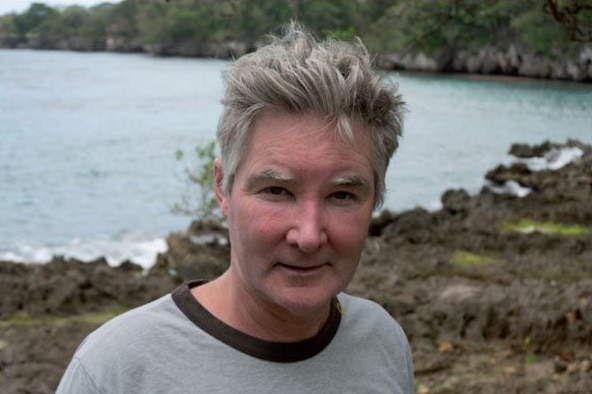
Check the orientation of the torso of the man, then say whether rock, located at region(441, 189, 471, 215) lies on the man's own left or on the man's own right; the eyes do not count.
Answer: on the man's own left

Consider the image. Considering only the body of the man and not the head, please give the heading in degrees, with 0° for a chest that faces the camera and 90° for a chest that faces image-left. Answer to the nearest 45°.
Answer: approximately 315°
